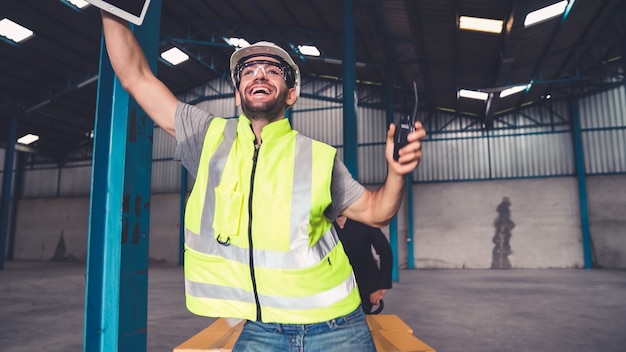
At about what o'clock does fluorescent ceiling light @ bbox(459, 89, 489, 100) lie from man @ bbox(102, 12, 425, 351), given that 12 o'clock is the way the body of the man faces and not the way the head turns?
The fluorescent ceiling light is roughly at 7 o'clock from the man.

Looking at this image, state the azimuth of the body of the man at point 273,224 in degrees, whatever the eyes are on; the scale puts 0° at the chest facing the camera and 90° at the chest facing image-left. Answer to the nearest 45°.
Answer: approximately 0°

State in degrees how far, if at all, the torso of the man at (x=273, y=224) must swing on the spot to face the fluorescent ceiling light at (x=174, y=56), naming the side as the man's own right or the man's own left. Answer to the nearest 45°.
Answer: approximately 180°

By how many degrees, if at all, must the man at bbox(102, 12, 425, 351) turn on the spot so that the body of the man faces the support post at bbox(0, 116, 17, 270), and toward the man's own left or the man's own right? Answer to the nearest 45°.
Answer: approximately 135° to the man's own right
